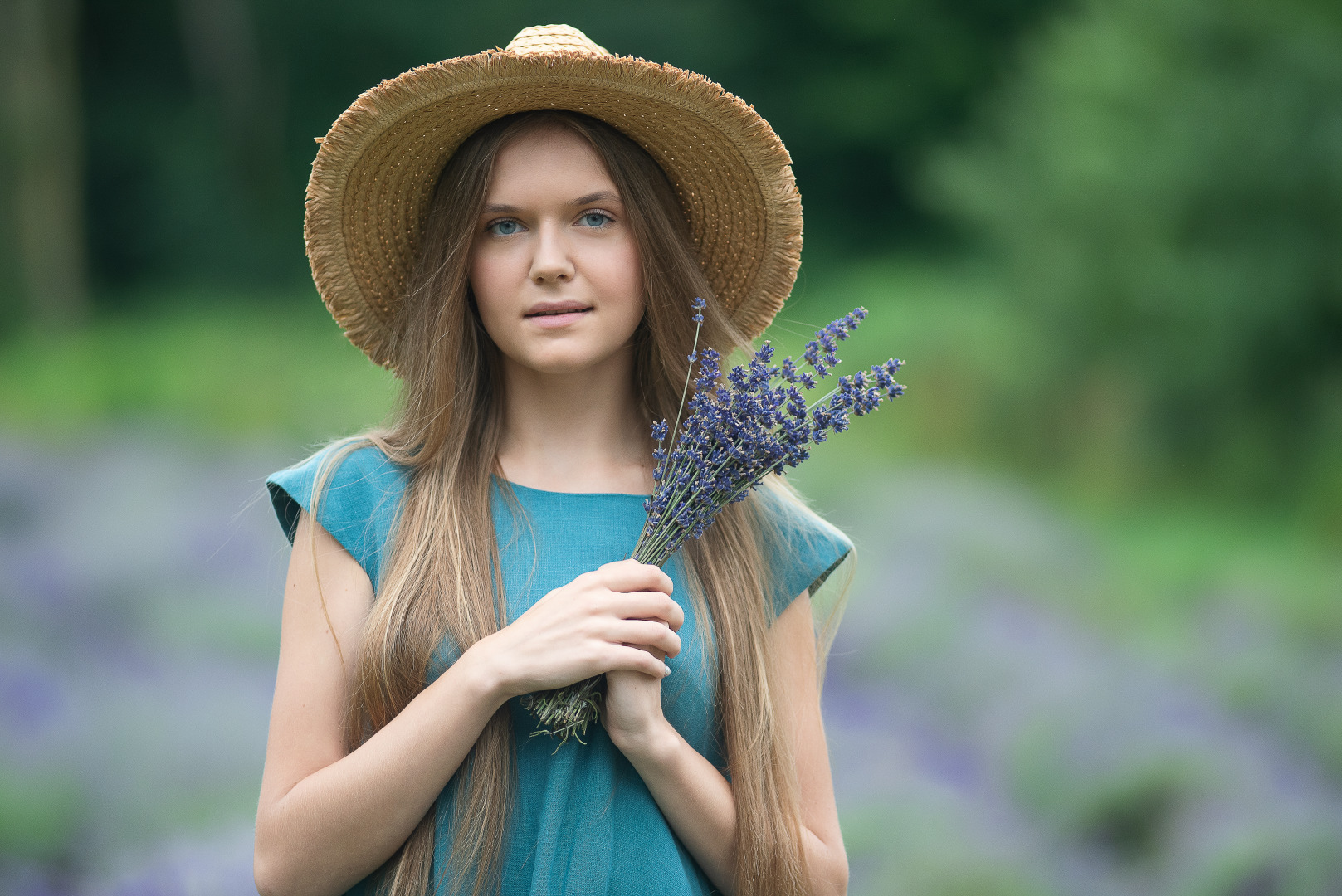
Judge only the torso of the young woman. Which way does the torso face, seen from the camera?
toward the camera

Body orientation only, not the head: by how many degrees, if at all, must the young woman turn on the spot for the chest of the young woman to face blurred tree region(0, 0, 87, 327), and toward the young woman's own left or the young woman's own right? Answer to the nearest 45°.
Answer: approximately 135° to the young woman's own right

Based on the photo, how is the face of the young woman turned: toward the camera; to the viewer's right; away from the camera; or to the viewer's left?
toward the camera
